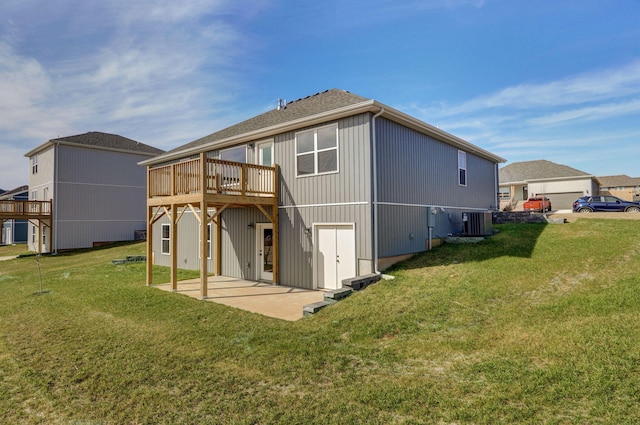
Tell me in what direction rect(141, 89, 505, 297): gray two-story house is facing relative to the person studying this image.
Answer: facing away from the viewer and to the right of the viewer

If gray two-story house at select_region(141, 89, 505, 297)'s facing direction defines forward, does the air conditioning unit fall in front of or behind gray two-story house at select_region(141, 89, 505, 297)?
in front

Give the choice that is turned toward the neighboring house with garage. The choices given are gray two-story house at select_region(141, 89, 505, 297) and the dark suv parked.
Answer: the gray two-story house

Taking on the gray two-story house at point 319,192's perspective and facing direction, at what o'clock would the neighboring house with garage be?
The neighboring house with garage is roughly at 12 o'clock from the gray two-story house.

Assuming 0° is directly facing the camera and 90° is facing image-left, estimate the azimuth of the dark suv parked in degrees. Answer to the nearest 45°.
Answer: approximately 270°

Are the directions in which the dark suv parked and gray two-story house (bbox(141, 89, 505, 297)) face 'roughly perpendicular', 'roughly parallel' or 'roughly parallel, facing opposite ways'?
roughly perpendicular

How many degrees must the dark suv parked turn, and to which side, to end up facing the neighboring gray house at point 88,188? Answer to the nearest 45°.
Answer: approximately 135° to its right

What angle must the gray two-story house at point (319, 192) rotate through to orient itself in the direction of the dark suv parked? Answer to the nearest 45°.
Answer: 0° — it already faces it

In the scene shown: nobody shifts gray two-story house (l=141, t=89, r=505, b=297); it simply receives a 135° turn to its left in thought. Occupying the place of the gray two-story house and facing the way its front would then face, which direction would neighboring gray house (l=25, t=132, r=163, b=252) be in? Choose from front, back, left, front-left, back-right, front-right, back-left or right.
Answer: front-right

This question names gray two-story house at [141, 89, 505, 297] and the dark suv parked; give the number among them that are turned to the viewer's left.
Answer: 0
